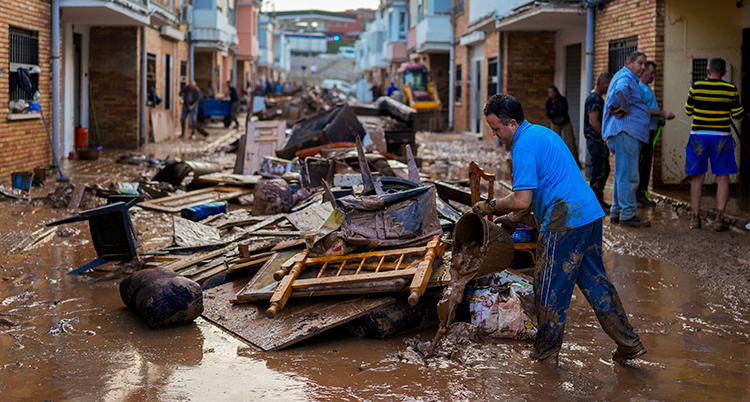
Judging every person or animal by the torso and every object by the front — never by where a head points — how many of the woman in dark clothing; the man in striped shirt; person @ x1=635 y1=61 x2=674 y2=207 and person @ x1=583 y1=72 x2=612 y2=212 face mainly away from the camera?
1

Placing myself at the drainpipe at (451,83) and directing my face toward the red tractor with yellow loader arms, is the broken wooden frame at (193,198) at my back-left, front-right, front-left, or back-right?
back-left

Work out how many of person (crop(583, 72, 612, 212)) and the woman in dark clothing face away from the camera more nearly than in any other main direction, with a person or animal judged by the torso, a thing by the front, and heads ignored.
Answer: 0

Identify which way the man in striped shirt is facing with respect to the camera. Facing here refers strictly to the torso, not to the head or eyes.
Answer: away from the camera

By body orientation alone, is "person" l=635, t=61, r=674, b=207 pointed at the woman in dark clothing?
no

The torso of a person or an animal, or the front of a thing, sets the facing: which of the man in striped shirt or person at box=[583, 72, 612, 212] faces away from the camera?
the man in striped shirt

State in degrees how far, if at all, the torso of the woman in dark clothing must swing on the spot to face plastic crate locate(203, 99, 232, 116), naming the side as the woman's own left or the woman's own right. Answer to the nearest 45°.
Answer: approximately 90° to the woman's own right

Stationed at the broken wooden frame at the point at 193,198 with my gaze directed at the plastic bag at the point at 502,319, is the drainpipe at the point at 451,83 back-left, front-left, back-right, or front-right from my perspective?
back-left

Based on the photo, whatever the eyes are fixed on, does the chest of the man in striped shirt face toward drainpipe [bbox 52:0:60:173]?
no

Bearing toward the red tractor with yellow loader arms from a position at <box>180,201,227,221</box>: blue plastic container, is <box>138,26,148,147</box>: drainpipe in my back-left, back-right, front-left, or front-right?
front-left

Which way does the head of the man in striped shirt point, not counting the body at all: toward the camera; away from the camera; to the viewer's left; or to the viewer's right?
away from the camera

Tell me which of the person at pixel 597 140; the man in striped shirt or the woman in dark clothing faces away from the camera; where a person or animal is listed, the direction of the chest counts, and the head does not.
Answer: the man in striped shirt

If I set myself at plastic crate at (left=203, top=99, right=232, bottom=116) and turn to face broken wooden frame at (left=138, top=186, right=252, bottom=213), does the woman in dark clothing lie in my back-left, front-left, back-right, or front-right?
front-left

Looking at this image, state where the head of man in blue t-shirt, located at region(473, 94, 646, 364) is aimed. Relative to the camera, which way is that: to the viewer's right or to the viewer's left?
to the viewer's left

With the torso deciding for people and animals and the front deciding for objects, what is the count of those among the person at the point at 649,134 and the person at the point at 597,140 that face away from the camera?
0
